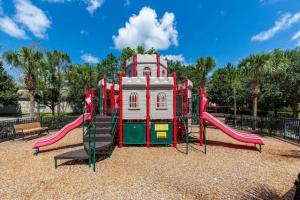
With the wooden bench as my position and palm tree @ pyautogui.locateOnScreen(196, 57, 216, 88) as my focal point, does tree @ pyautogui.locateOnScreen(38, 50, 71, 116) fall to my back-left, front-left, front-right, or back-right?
front-left

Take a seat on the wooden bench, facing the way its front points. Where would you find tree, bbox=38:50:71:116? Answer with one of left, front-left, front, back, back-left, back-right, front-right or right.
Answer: back-left

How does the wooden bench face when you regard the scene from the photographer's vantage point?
facing the viewer and to the right of the viewer

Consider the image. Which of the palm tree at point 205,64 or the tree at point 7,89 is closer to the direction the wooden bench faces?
the palm tree

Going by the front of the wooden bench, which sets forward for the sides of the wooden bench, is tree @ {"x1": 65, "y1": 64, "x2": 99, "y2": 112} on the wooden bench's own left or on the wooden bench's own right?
on the wooden bench's own left

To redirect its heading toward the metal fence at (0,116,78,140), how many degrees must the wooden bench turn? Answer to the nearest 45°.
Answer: approximately 180°

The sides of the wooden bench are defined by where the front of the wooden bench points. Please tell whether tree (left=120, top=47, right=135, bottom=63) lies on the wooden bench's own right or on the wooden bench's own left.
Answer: on the wooden bench's own left

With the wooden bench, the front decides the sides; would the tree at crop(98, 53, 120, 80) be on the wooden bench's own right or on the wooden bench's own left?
on the wooden bench's own left
